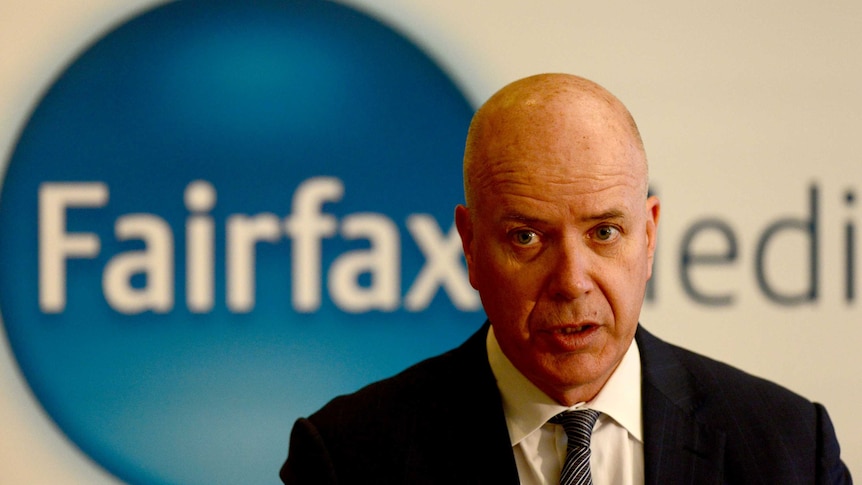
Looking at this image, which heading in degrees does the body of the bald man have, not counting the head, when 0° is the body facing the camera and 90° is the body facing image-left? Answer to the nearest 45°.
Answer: approximately 0°
